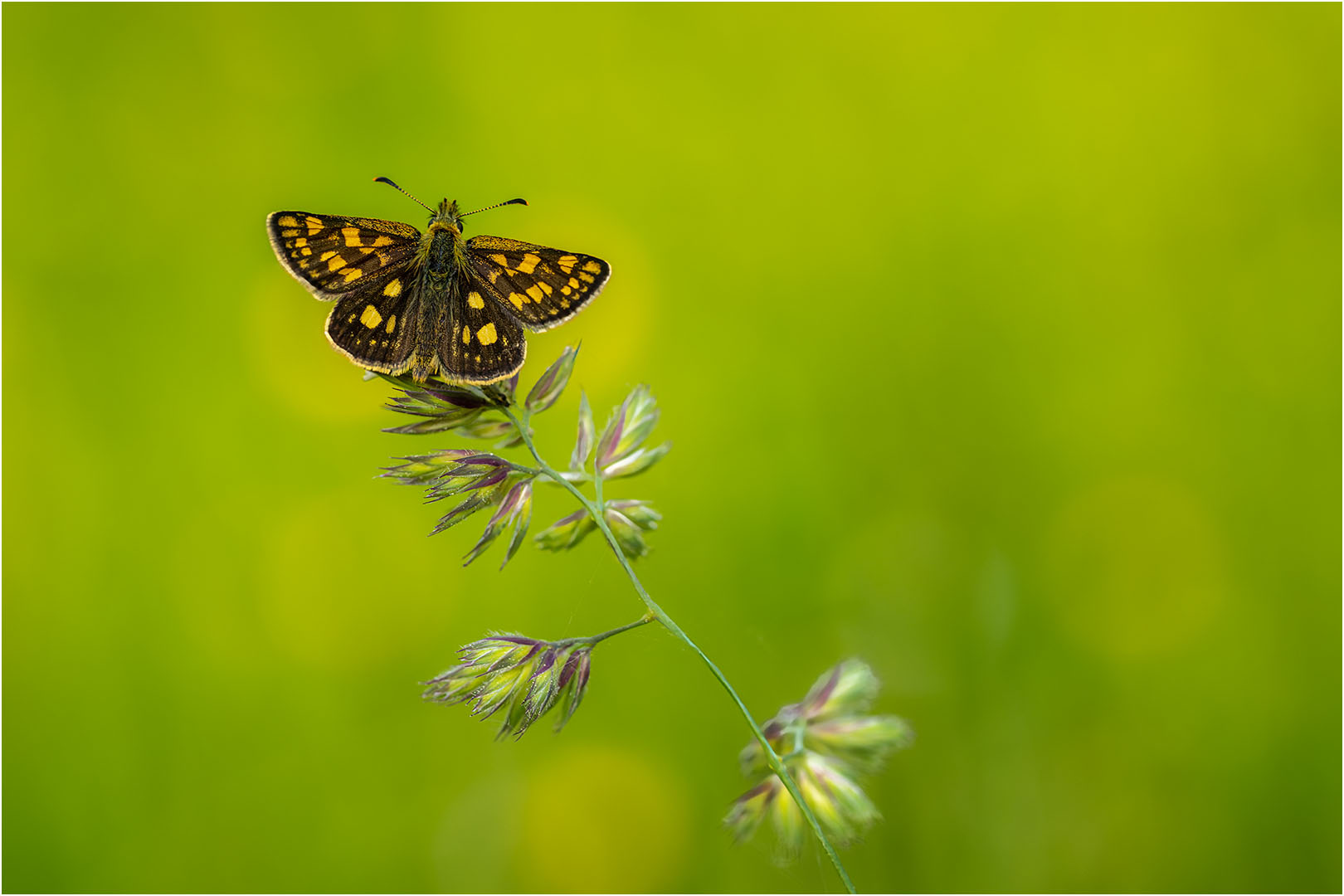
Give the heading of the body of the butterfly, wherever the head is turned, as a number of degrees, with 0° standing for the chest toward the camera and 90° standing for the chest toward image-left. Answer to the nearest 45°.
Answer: approximately 180°
